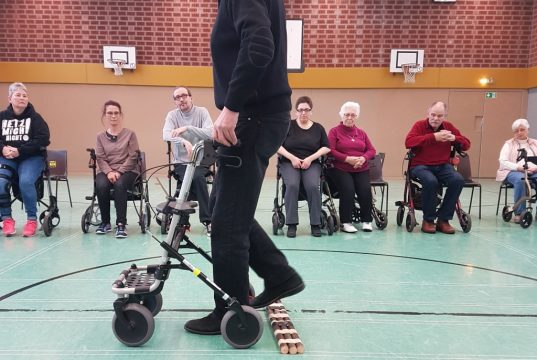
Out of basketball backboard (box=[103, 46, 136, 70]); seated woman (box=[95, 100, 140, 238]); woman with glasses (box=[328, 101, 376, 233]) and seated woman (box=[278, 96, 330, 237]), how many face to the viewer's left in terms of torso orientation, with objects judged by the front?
0

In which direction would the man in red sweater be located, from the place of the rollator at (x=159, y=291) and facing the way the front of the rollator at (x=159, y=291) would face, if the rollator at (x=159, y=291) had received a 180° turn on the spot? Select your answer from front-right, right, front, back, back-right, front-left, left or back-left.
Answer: front-left

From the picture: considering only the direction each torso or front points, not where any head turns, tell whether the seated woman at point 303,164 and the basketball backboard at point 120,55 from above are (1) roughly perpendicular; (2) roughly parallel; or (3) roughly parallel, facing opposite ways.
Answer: roughly parallel

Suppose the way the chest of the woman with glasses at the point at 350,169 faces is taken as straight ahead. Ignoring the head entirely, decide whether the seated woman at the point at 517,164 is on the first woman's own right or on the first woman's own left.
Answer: on the first woman's own left

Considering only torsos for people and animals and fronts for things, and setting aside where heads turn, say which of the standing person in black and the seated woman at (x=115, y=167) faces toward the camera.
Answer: the seated woman

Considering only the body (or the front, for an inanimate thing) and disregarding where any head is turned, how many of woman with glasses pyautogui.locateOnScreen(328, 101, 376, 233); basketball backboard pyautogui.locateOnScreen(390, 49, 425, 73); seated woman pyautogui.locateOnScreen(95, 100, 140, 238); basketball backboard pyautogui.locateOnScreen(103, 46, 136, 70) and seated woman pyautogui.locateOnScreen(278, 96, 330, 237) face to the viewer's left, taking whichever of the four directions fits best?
0

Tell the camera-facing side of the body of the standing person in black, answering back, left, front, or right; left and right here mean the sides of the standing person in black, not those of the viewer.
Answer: left

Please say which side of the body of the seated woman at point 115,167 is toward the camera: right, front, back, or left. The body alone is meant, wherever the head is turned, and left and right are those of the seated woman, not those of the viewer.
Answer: front

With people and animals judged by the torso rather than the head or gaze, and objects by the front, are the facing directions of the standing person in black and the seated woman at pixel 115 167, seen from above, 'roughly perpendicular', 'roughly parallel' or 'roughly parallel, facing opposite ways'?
roughly perpendicular

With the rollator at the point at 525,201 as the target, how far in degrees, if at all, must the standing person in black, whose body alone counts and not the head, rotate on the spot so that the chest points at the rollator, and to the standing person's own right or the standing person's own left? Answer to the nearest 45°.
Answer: approximately 135° to the standing person's own right

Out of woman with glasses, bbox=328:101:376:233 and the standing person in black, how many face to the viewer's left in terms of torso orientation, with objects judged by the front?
1

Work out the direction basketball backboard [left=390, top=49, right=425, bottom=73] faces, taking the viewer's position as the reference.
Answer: facing the viewer

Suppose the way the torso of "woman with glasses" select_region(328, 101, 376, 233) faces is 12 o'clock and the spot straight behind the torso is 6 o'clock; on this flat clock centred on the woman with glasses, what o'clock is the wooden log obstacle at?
The wooden log obstacle is roughly at 12 o'clock from the woman with glasses.

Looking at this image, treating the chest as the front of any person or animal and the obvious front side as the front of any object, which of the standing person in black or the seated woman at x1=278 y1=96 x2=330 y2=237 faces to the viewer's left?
the standing person in black

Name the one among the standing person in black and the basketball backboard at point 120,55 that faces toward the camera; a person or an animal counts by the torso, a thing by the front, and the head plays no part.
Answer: the basketball backboard
